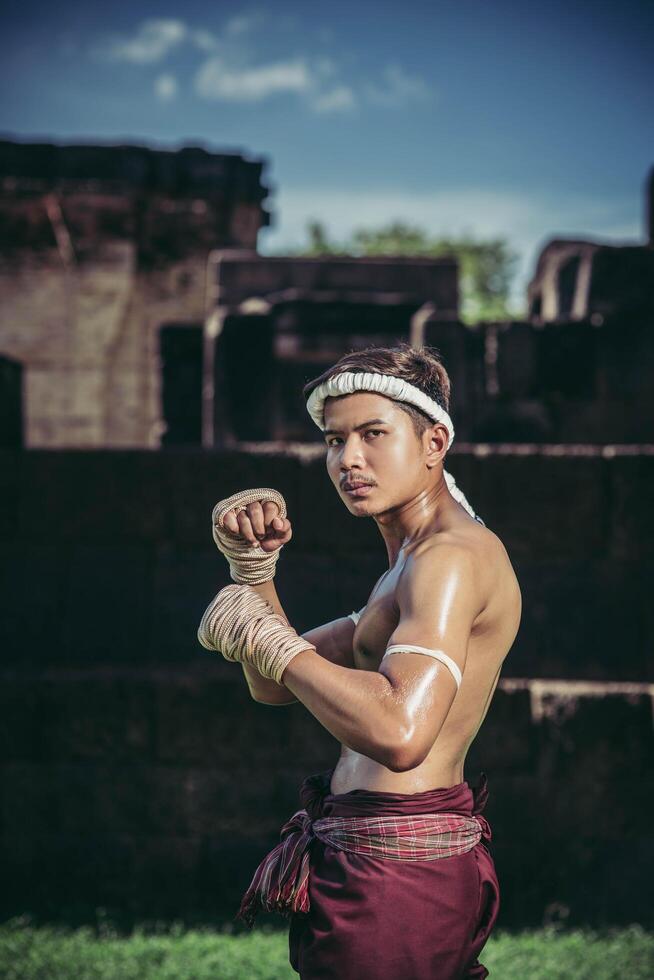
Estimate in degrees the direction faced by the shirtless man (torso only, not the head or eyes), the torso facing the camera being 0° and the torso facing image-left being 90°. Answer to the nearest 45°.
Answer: approximately 90°
